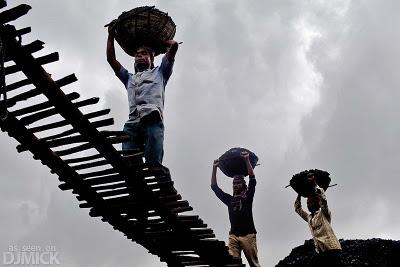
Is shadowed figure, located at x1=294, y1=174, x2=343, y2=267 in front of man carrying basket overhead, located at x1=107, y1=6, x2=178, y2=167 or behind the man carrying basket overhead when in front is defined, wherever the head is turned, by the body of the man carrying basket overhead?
behind

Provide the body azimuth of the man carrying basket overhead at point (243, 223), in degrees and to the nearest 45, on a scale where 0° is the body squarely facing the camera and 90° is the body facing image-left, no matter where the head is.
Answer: approximately 45°

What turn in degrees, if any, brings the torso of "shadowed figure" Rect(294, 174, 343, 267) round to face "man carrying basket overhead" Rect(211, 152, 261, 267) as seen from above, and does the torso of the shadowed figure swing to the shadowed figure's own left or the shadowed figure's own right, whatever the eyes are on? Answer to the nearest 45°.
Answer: approximately 45° to the shadowed figure's own right
